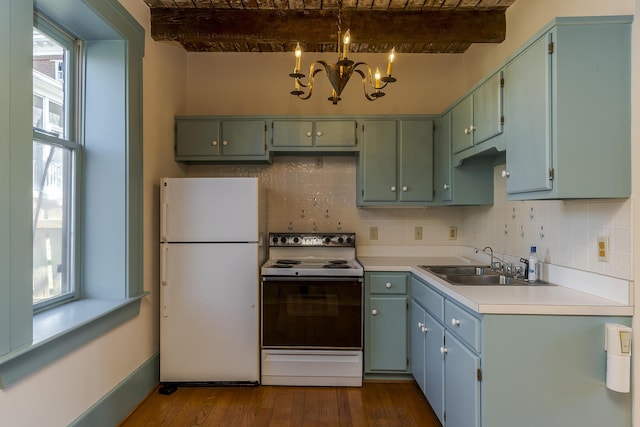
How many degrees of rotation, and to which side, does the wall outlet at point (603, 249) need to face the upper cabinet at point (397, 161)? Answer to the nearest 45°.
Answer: approximately 90° to its right

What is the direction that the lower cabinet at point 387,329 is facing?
toward the camera

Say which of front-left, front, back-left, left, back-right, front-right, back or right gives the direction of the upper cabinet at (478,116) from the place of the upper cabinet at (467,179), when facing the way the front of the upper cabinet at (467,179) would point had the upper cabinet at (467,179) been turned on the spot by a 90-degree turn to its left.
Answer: front

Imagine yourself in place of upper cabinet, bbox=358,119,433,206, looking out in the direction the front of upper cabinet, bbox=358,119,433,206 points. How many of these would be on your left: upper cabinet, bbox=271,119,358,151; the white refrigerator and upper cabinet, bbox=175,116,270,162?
0

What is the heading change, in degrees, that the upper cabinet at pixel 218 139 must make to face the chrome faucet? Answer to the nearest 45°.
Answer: approximately 45° to its left

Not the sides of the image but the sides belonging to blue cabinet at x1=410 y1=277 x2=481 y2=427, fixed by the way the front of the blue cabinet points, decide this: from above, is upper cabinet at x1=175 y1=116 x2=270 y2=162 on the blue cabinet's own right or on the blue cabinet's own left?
on the blue cabinet's own right

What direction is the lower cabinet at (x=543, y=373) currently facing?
to the viewer's left

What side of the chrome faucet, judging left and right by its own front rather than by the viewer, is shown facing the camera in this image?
left

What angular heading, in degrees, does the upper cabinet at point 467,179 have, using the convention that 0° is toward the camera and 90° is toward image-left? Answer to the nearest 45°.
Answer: approximately 90°

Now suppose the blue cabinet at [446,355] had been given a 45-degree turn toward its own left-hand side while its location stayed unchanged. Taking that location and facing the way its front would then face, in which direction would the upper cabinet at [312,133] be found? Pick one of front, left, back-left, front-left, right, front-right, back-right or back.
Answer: back-right

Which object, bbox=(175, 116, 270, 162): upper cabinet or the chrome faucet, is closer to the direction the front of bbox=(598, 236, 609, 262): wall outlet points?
the upper cabinet

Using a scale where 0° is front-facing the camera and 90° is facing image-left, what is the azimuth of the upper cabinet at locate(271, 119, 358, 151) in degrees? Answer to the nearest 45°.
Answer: approximately 0°

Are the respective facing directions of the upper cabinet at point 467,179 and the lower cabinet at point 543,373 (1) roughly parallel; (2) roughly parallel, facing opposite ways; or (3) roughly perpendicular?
roughly parallel

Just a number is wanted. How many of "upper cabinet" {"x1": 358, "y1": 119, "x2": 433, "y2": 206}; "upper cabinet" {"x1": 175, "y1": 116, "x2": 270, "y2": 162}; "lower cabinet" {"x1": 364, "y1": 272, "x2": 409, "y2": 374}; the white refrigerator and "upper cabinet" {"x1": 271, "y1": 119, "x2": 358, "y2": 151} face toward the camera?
5

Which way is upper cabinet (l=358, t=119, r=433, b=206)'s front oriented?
toward the camera

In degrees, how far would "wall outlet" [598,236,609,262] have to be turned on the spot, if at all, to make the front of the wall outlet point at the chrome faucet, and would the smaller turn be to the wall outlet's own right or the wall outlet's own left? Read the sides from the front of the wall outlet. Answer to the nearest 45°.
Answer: approximately 90° to the wall outlet's own right

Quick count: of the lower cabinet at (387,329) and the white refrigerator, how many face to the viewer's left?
0
